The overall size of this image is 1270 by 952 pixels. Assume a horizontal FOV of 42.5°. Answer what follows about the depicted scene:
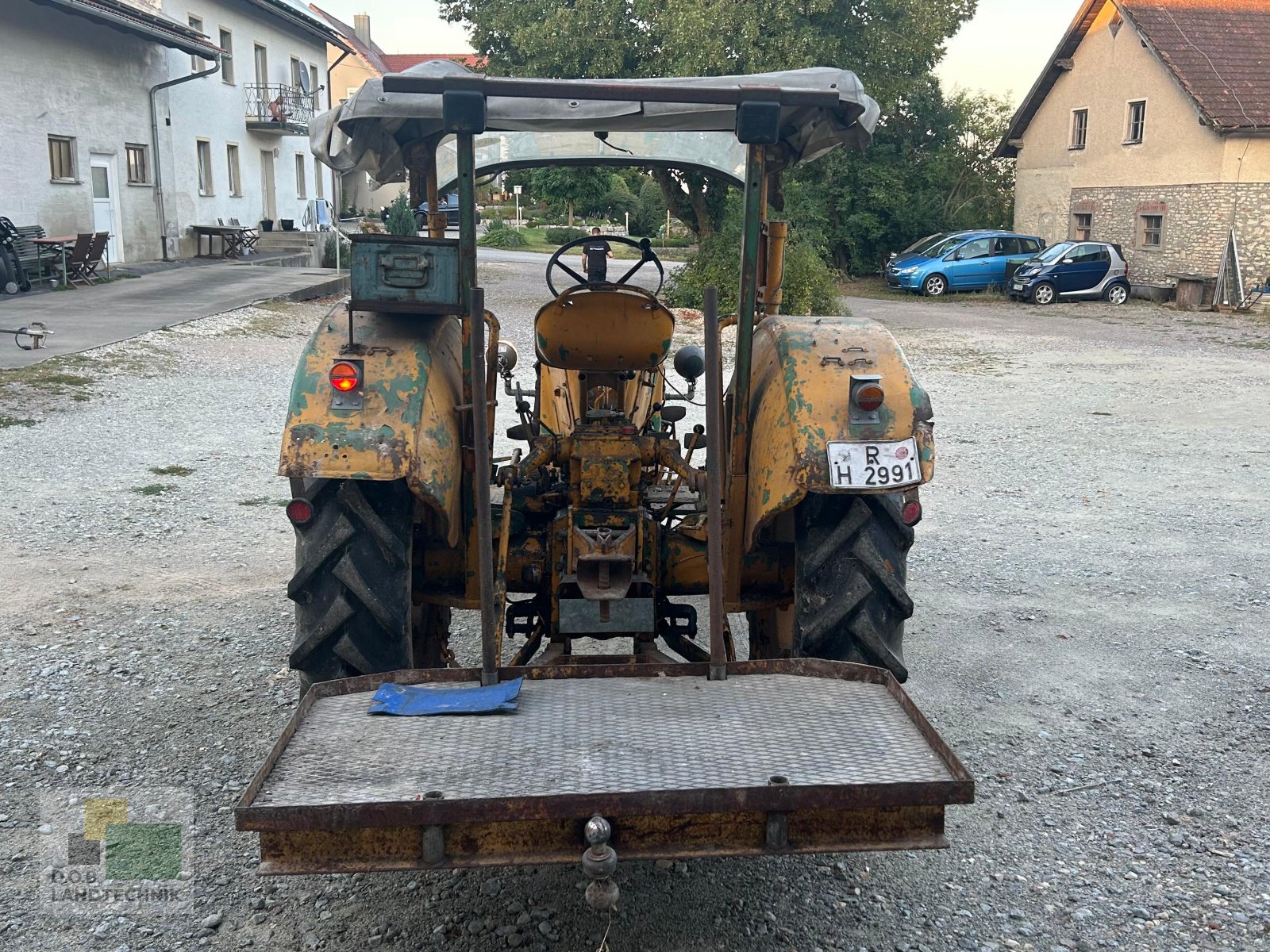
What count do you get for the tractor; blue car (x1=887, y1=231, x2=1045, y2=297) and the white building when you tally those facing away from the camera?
1

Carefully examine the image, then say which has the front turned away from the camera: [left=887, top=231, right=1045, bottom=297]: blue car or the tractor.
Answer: the tractor

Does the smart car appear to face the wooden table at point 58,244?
yes

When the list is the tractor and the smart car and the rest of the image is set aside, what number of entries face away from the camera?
1

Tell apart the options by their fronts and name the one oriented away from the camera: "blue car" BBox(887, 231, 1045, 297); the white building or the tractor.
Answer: the tractor

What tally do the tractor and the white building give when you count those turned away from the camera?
1

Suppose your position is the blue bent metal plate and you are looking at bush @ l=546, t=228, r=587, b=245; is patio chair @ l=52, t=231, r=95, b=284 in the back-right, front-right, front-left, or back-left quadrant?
front-left

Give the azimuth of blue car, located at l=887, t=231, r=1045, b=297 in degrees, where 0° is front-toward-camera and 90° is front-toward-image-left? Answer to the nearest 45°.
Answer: approximately 45°

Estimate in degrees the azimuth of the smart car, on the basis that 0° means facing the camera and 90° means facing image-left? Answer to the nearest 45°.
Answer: approximately 45°

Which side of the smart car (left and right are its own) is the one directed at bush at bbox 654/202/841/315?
front

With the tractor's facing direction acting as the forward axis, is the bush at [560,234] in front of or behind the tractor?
in front

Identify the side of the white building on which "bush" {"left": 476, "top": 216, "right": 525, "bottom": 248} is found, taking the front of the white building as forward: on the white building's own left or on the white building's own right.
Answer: on the white building's own left

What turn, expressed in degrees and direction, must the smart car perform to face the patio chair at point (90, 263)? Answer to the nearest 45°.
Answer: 0° — it already faces it

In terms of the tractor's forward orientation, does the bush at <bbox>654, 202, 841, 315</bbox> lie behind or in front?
in front

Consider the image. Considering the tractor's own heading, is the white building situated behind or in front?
in front

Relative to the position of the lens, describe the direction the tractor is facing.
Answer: facing away from the viewer
